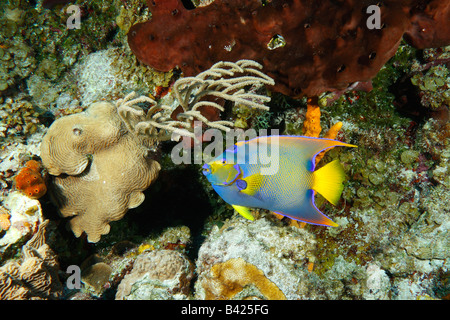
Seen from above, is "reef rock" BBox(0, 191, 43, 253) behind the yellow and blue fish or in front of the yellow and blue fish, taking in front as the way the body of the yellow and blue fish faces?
in front

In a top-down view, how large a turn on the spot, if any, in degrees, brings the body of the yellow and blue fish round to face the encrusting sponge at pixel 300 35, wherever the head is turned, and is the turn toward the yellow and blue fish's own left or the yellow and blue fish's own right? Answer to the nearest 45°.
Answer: approximately 90° to the yellow and blue fish's own right

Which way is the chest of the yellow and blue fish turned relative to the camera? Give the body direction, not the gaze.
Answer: to the viewer's left

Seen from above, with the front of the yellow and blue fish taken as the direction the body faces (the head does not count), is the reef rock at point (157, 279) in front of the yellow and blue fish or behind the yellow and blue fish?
in front

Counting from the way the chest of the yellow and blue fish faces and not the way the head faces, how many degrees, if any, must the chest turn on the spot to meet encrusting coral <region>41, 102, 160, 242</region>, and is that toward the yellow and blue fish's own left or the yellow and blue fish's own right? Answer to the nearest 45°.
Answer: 0° — it already faces it

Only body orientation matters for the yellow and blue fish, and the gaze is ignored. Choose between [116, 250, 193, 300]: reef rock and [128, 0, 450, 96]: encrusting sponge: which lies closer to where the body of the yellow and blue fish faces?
the reef rock

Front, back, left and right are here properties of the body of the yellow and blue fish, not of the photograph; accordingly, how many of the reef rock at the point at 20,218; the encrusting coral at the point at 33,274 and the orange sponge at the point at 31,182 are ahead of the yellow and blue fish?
3
